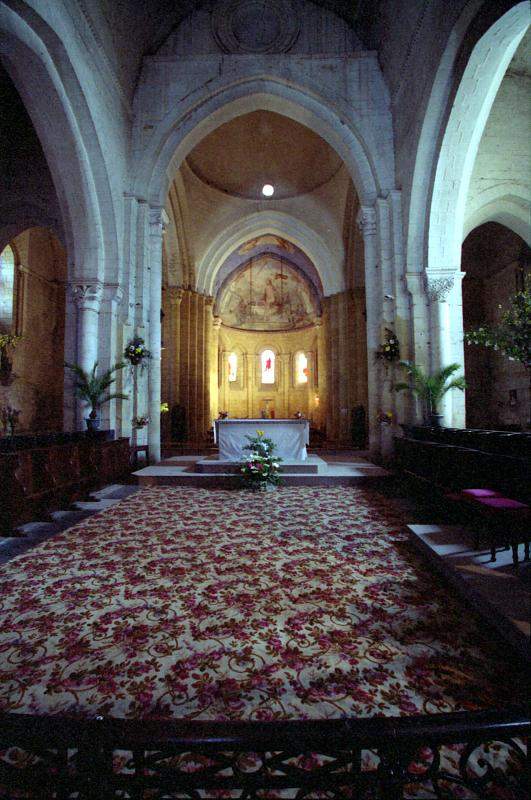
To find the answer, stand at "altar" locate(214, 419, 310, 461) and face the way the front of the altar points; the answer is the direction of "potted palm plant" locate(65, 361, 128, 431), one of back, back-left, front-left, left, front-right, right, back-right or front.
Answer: right

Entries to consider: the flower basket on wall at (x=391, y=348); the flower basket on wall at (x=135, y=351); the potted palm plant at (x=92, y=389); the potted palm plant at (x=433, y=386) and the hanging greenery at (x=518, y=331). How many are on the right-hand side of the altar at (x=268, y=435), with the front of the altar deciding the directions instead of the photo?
2

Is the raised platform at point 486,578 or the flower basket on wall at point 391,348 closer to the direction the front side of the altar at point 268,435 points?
the raised platform

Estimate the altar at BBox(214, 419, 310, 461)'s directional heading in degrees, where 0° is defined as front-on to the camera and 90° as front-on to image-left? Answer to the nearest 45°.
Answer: approximately 0°

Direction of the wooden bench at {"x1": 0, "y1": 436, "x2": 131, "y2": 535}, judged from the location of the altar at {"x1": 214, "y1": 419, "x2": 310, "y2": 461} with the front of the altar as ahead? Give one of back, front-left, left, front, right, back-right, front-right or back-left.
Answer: front-right

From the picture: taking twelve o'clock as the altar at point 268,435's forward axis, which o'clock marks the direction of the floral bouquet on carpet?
The floral bouquet on carpet is roughly at 12 o'clock from the altar.

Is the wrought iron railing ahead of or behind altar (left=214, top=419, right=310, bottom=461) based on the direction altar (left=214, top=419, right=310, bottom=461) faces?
ahead

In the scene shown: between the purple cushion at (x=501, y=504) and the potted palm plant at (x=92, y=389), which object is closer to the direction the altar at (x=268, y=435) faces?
the purple cushion

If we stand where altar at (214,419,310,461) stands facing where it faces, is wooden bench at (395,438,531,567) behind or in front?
in front

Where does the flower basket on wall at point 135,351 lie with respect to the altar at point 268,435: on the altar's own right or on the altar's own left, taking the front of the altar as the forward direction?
on the altar's own right

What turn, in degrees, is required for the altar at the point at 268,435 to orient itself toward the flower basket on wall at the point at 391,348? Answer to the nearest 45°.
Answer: approximately 90° to its left

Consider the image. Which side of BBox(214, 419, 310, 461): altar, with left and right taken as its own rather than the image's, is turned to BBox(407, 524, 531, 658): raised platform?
front
